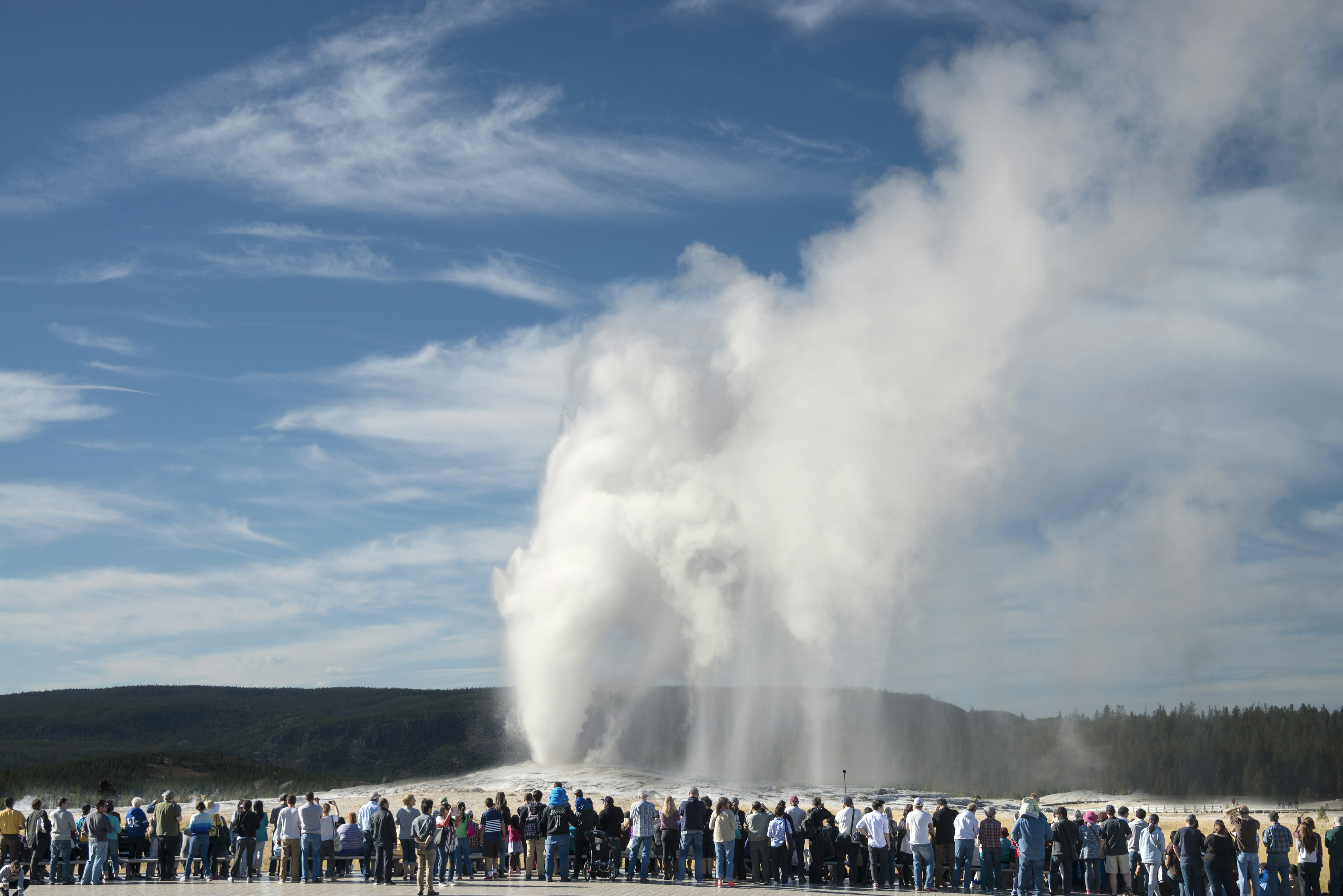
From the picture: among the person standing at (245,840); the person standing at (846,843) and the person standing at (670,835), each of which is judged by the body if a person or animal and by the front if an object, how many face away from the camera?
3

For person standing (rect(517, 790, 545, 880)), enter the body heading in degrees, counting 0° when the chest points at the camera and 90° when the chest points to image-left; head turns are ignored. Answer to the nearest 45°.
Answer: approximately 180°

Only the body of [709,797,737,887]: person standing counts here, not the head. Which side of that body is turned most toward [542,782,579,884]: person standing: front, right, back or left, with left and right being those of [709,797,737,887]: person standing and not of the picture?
left

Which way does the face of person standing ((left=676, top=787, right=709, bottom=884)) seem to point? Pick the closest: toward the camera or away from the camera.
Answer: away from the camera

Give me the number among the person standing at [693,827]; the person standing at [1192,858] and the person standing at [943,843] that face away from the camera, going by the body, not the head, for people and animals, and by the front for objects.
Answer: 3

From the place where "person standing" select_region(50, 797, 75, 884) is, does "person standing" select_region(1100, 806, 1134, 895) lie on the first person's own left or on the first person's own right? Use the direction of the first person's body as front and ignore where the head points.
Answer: on the first person's own right

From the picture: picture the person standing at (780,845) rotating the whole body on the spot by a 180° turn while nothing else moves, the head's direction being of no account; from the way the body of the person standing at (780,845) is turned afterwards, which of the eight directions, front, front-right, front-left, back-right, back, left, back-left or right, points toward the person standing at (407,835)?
right

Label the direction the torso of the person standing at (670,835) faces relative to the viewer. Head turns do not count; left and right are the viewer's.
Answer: facing away from the viewer

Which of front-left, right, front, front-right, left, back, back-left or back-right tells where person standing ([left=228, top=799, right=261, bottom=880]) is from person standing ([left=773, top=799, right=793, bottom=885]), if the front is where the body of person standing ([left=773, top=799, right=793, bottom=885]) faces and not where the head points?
left

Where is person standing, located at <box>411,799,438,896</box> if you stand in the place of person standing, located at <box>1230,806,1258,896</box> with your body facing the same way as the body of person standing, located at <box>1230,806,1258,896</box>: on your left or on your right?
on your left

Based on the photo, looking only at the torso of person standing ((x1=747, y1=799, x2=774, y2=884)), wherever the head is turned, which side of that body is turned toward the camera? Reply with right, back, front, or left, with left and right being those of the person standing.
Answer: back

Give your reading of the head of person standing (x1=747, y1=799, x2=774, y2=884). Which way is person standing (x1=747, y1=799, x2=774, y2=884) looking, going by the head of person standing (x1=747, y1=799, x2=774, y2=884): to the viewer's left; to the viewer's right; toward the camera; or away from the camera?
away from the camera

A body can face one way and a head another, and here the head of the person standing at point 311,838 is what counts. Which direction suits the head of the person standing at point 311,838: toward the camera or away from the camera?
away from the camera

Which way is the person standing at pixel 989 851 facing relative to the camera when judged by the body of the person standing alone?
away from the camera

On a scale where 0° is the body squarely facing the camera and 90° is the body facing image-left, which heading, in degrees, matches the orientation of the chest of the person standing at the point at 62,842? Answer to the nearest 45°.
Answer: approximately 225°

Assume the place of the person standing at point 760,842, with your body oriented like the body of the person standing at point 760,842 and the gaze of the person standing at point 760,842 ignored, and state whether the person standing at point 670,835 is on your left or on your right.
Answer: on your left

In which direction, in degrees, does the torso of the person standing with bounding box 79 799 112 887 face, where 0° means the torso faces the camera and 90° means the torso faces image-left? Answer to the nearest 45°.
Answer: approximately 225°
